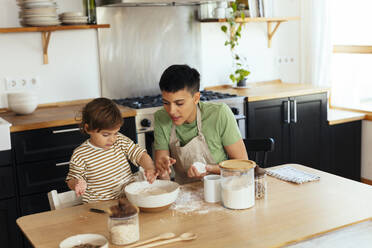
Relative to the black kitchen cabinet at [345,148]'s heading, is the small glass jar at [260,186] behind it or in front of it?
in front

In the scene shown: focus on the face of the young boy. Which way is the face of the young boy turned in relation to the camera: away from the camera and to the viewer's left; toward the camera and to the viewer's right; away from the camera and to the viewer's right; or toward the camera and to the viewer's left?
toward the camera and to the viewer's right

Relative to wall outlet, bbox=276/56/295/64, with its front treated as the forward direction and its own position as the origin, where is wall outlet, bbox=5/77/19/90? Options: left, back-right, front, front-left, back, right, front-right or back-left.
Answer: front-right

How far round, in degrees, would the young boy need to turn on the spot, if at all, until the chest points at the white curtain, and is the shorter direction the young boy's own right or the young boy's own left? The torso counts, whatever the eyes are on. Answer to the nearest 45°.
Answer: approximately 90° to the young boy's own left

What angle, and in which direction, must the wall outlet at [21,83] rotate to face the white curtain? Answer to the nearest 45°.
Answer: approximately 90° to its left

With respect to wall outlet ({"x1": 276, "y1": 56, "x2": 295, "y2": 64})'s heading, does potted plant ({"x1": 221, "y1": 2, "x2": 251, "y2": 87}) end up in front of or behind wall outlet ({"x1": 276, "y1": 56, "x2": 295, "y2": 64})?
in front

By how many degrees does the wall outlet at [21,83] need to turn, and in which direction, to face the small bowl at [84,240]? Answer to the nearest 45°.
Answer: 0° — it already faces it

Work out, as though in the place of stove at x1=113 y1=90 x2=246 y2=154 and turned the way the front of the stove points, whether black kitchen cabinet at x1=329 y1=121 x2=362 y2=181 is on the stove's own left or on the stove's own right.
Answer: on the stove's own left

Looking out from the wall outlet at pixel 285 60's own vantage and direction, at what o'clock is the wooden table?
The wooden table is roughly at 12 o'clock from the wall outlet.
